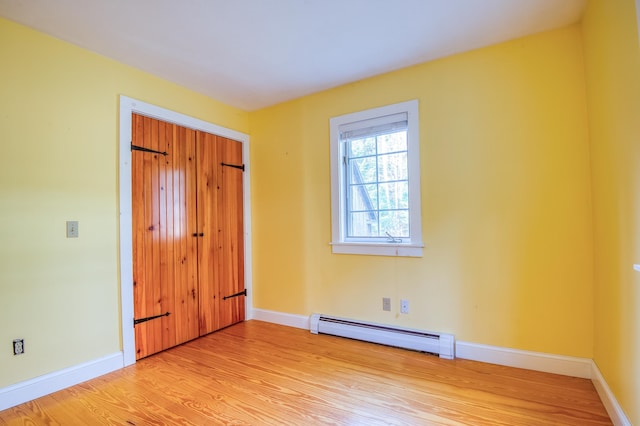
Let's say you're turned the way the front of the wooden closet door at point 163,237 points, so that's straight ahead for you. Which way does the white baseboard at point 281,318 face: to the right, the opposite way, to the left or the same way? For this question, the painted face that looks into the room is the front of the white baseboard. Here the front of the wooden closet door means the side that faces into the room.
to the right

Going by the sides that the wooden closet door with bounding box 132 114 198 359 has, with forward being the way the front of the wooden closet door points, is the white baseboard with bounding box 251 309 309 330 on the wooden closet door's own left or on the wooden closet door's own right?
on the wooden closet door's own left

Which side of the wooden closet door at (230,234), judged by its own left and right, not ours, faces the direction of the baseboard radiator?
front

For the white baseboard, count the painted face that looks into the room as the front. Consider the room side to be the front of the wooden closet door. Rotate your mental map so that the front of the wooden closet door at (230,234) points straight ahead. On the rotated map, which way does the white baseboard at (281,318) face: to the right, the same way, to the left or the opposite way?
to the right

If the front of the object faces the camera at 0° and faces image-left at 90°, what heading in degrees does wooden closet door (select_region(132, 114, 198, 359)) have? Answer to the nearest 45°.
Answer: approximately 315°

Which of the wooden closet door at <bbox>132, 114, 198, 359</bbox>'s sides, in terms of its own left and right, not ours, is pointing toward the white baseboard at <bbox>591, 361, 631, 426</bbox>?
front

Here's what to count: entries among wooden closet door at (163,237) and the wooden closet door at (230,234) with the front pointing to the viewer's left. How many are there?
0

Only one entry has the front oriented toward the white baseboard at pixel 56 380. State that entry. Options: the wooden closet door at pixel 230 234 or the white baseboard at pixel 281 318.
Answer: the white baseboard at pixel 281 318

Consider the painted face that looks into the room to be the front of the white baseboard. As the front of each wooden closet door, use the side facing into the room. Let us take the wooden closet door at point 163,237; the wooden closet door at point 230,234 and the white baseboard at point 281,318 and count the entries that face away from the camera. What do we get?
0

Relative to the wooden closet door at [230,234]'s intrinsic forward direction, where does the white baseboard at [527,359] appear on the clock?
The white baseboard is roughly at 12 o'clock from the wooden closet door.

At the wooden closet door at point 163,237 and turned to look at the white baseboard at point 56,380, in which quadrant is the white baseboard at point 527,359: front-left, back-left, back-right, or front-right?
back-left

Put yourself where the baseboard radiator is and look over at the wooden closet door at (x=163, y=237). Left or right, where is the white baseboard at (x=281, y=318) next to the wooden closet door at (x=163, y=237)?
right

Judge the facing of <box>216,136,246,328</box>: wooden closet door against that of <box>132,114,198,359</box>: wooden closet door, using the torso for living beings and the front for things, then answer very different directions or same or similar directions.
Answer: same or similar directions

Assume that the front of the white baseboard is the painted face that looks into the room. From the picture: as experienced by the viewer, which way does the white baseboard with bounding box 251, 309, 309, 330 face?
facing the viewer and to the left of the viewer

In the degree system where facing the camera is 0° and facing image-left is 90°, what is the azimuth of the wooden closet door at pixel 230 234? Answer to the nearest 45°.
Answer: approximately 315°

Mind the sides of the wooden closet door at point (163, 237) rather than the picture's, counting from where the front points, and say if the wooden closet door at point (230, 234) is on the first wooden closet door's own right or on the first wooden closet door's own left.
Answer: on the first wooden closet door's own left

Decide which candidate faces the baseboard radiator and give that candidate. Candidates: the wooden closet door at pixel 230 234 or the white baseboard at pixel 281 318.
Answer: the wooden closet door

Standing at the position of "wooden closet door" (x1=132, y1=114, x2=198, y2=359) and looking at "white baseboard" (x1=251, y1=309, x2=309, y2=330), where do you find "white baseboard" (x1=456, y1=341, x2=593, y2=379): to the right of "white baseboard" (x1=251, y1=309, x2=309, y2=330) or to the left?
right

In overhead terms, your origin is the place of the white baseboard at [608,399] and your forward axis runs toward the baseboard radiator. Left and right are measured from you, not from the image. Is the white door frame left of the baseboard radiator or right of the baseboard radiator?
left

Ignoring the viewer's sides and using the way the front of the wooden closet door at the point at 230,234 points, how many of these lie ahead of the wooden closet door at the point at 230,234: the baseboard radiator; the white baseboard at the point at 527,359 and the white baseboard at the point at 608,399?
3

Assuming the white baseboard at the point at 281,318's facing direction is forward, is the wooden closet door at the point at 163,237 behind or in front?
in front

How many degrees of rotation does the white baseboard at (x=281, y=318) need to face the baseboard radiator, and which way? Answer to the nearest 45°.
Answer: approximately 90° to its left

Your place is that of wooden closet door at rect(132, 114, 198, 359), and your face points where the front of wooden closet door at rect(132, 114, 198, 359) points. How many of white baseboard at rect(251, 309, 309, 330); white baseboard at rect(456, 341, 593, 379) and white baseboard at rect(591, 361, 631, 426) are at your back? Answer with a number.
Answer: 0
